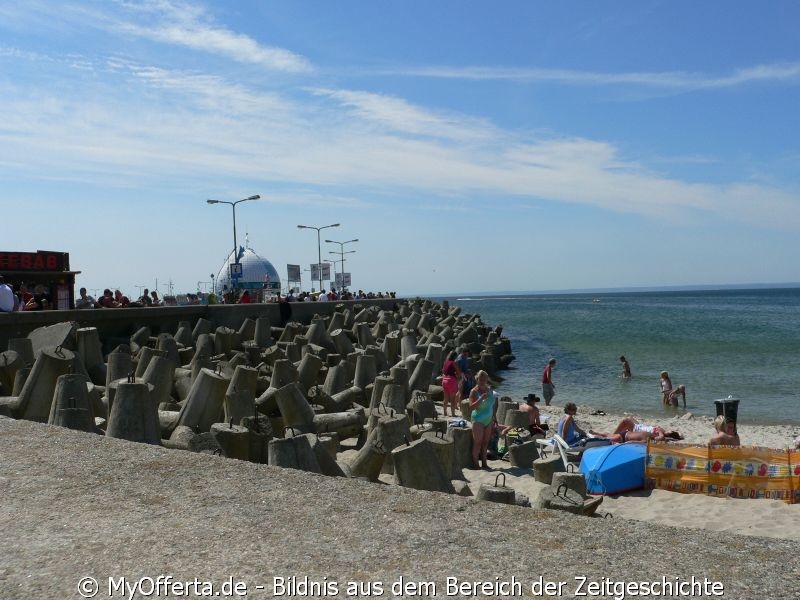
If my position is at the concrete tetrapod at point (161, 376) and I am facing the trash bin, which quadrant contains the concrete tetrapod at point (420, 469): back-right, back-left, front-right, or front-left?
front-right

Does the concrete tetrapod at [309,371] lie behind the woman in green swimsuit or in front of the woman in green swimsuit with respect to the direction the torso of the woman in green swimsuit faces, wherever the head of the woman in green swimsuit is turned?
behind

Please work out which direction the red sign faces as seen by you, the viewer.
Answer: facing the viewer

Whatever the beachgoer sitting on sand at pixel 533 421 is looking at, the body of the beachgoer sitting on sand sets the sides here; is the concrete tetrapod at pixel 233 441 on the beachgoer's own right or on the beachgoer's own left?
on the beachgoer's own right

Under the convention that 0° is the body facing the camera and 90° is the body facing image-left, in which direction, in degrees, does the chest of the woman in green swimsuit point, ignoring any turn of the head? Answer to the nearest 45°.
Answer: approximately 0°

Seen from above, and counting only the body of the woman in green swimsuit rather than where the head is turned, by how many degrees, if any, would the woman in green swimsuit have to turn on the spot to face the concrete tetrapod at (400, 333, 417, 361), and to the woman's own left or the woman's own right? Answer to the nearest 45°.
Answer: approximately 180°

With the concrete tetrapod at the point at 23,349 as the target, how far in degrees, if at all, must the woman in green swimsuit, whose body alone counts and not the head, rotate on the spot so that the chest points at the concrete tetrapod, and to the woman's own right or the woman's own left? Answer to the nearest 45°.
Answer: approximately 90° to the woman's own right

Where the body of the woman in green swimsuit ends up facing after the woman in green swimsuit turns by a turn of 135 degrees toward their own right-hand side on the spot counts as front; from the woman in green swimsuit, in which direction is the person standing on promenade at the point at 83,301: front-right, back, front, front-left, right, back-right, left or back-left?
front

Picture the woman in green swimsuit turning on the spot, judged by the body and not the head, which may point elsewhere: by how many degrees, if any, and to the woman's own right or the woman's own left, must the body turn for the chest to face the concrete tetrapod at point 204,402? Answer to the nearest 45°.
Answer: approximately 45° to the woman's own right

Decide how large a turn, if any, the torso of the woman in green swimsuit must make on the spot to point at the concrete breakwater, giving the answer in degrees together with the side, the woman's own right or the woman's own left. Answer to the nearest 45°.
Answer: approximately 90° to the woman's own right
